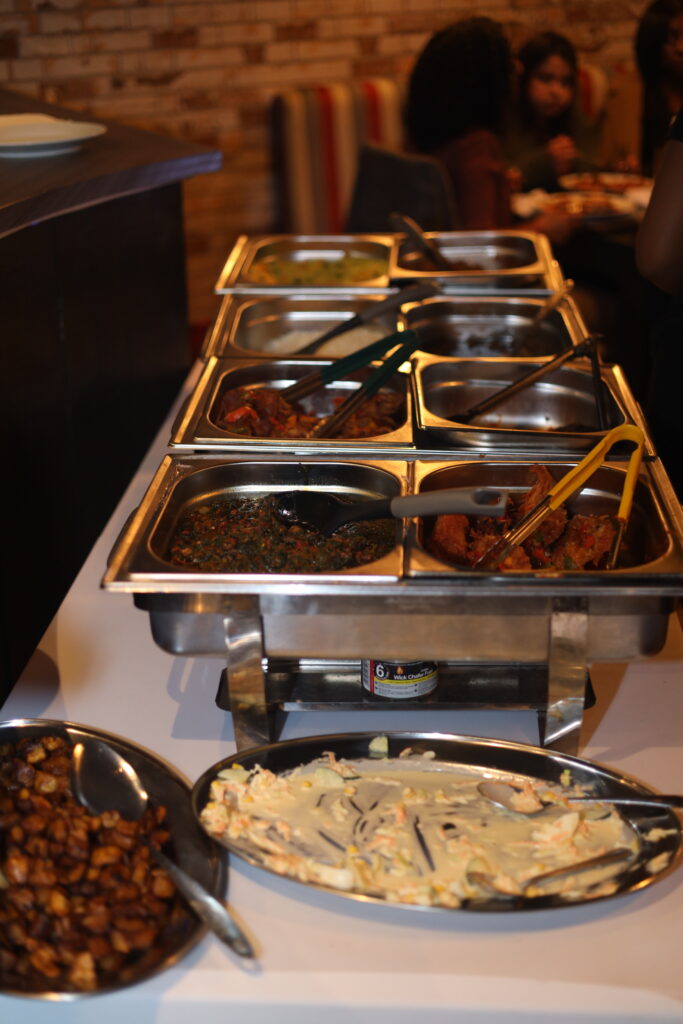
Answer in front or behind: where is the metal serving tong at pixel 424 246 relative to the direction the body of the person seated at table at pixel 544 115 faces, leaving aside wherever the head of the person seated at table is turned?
in front

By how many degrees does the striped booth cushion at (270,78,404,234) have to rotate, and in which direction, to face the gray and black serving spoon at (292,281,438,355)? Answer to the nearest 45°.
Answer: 0° — it already faces it

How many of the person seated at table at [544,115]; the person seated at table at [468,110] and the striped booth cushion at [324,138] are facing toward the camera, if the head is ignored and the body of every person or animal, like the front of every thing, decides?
2

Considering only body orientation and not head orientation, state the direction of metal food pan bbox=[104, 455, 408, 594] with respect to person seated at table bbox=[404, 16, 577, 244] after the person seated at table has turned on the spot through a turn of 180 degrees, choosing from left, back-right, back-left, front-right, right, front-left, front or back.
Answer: front-left

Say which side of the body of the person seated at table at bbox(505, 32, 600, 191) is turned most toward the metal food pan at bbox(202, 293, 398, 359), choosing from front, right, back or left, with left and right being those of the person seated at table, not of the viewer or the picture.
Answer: front

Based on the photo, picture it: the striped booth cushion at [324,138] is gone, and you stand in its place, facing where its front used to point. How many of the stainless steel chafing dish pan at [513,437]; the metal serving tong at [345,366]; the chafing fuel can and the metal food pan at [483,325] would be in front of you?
4

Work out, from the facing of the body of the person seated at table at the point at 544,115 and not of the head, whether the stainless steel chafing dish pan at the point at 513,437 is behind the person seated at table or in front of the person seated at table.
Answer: in front

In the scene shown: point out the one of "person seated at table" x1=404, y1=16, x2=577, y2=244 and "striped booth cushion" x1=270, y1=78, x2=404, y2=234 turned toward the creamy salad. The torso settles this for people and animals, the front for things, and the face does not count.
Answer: the striped booth cushion

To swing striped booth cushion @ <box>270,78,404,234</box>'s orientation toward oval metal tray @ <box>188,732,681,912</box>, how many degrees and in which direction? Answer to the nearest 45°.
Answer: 0° — it already faces it

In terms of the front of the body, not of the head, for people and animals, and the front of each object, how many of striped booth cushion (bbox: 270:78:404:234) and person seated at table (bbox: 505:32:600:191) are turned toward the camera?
2

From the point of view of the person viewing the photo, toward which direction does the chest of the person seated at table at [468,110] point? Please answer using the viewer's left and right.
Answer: facing away from the viewer and to the right of the viewer

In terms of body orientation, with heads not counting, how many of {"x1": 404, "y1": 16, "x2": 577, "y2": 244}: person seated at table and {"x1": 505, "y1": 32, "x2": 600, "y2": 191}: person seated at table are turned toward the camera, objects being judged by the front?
1

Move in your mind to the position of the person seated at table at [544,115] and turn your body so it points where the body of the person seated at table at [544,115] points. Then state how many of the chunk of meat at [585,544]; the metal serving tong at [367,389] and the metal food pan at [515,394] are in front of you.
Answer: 3
